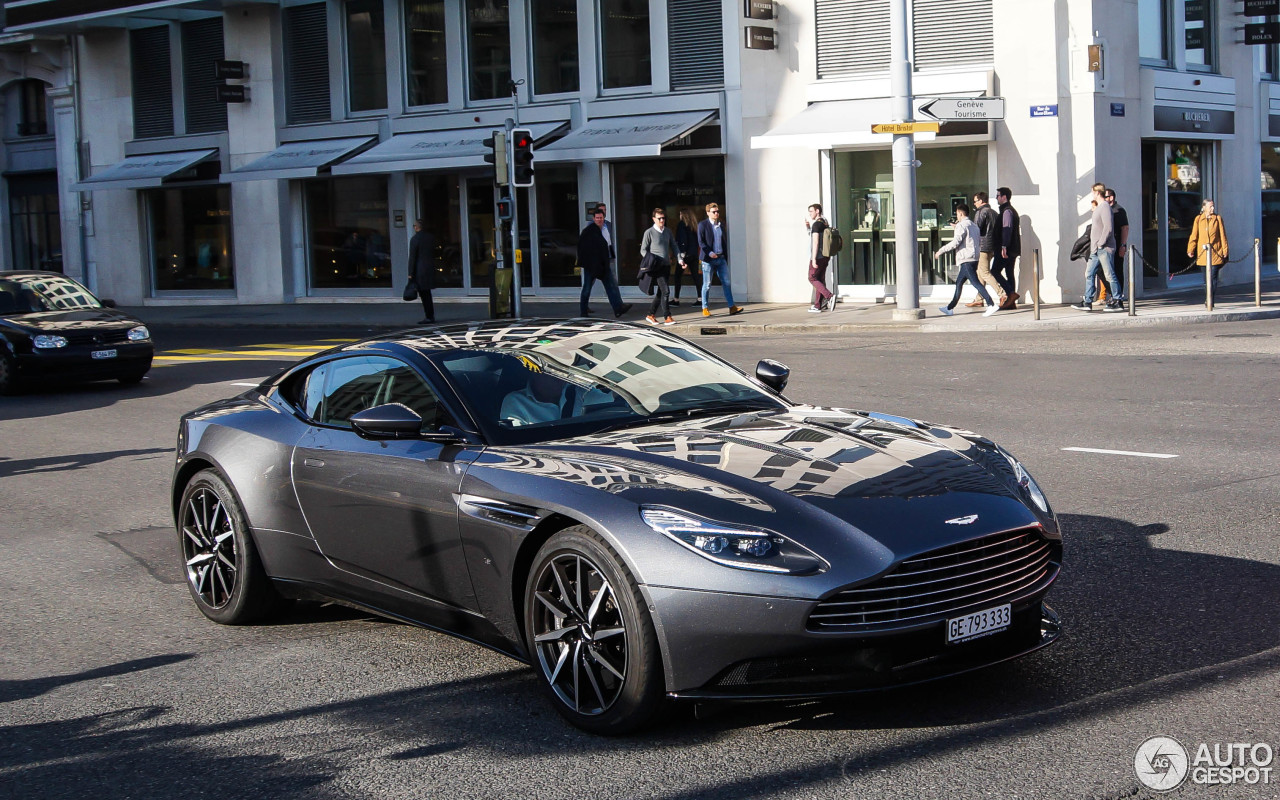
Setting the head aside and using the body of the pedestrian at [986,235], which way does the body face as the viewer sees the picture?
to the viewer's left

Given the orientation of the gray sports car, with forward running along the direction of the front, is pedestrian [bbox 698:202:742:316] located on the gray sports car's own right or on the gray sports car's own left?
on the gray sports car's own left

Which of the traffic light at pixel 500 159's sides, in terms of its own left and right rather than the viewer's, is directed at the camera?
left

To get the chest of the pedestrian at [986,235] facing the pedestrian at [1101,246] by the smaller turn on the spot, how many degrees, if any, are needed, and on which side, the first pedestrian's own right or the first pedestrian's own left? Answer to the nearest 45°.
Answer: approximately 135° to the first pedestrian's own left

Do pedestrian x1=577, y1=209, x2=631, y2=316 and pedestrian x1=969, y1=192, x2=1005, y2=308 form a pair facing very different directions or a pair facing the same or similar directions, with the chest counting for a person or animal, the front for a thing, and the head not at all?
very different directions

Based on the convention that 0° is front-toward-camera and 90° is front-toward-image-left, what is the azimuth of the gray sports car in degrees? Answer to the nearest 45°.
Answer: approximately 315°

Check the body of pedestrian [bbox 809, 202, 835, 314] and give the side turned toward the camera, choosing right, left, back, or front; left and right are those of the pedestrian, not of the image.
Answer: left
